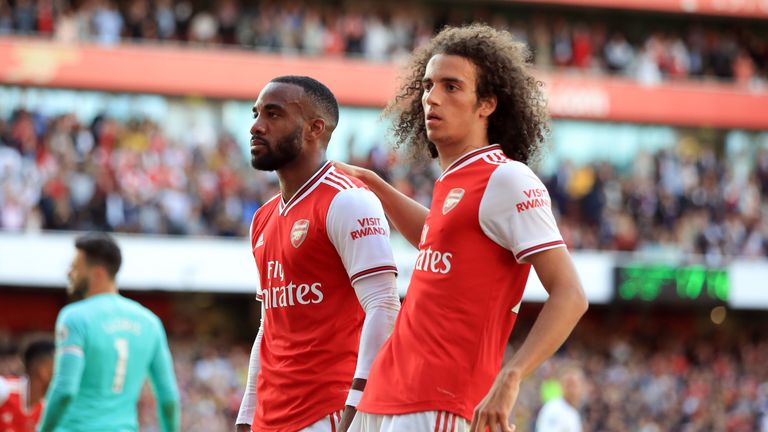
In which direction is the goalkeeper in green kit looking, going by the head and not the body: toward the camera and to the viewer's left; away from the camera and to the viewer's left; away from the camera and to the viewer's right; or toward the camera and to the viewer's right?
away from the camera and to the viewer's left

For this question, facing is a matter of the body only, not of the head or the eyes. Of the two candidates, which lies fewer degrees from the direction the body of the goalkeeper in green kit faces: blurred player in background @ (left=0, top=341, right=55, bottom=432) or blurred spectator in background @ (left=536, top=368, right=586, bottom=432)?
the blurred player in background
